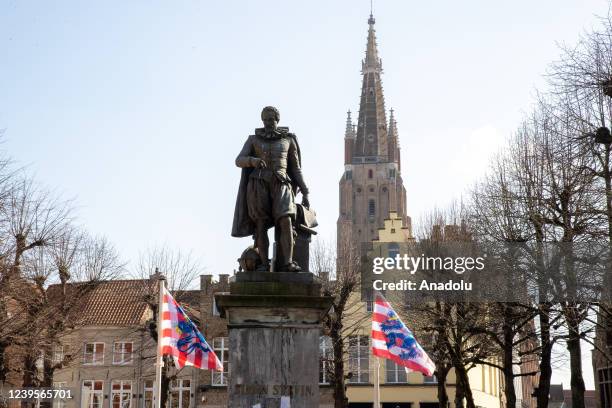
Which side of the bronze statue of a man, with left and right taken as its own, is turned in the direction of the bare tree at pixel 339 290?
back

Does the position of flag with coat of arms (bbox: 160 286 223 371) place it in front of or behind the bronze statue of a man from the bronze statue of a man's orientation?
behind

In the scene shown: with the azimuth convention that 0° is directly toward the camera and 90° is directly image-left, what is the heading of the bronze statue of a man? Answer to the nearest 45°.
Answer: approximately 0°
